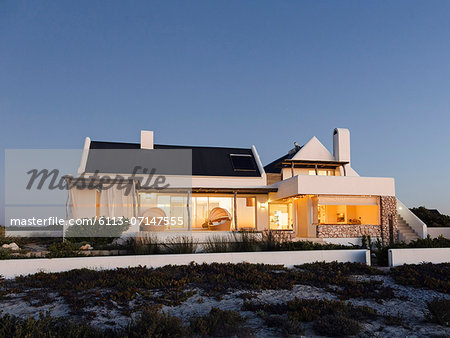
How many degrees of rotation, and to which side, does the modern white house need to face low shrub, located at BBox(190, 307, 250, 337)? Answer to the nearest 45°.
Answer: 0° — it already faces it

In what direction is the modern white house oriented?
toward the camera

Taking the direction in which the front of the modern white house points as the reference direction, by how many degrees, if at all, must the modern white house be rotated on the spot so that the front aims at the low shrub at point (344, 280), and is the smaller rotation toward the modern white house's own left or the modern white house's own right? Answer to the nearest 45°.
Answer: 0° — it already faces it

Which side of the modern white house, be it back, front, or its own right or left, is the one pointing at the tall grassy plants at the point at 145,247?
front

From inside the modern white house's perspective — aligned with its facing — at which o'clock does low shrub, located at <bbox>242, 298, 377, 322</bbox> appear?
The low shrub is roughly at 12 o'clock from the modern white house.

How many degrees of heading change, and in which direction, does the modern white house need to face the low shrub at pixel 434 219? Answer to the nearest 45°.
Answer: approximately 90° to its left

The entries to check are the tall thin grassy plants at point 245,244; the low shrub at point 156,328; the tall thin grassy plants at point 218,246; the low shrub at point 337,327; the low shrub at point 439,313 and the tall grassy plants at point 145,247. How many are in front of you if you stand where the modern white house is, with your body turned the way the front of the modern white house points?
6

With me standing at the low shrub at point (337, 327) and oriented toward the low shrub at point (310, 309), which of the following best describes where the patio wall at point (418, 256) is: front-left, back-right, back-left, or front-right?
front-right

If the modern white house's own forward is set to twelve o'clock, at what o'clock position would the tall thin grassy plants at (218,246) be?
The tall thin grassy plants is roughly at 12 o'clock from the modern white house.

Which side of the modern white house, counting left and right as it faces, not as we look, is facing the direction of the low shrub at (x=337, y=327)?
front

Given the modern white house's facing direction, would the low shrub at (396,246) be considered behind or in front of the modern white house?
in front

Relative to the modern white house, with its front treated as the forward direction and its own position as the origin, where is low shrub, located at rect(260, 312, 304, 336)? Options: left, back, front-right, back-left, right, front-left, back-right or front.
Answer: front

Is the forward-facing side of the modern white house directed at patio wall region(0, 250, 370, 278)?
yes
